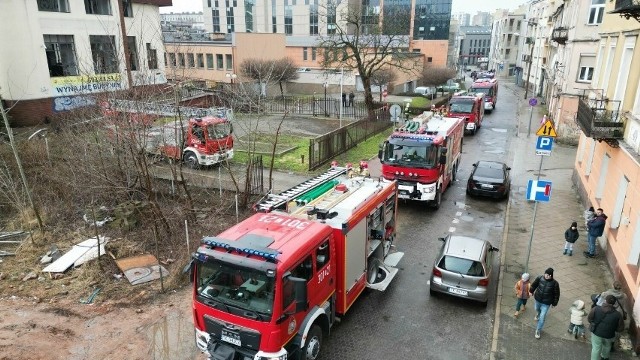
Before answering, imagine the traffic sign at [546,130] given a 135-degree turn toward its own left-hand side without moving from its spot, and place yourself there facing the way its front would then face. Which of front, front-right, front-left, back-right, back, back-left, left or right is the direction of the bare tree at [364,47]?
left

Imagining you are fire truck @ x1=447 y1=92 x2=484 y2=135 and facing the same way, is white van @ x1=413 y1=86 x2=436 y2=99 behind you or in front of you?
behind

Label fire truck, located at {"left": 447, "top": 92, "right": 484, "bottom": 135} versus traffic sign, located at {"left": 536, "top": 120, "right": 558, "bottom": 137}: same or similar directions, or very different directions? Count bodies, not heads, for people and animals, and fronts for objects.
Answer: same or similar directions

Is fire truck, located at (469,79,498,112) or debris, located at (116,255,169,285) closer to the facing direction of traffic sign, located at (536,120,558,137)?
the debris

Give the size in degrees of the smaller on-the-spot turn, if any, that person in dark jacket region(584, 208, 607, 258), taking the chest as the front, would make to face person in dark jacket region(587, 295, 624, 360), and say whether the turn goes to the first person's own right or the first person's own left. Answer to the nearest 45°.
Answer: approximately 45° to the first person's own left

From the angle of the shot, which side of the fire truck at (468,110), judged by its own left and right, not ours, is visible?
front

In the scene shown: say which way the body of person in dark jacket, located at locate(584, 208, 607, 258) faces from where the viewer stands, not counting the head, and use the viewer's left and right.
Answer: facing the viewer and to the left of the viewer

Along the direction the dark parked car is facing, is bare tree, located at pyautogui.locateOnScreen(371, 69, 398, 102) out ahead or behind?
ahead

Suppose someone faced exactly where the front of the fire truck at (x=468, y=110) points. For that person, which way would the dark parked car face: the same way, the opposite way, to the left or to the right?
the opposite way

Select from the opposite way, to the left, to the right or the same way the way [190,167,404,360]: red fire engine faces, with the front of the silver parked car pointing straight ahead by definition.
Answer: the opposite way

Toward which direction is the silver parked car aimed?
away from the camera

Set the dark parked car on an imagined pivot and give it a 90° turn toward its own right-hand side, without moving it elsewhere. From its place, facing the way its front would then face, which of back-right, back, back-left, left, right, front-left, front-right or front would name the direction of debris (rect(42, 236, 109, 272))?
back-right

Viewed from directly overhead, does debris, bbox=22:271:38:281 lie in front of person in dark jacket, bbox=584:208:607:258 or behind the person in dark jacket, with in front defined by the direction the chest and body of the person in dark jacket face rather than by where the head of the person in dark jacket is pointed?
in front

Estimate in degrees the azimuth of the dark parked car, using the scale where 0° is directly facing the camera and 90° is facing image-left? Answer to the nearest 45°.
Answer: approximately 180°

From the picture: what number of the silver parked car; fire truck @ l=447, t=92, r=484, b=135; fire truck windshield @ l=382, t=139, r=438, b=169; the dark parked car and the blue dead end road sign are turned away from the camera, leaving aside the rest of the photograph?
2

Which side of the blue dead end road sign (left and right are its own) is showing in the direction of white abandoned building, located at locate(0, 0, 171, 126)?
right

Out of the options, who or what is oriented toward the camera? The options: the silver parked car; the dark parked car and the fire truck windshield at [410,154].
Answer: the fire truck windshield

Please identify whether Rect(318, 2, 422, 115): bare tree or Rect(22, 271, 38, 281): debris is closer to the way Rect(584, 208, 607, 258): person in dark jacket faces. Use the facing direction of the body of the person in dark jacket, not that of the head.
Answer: the debris

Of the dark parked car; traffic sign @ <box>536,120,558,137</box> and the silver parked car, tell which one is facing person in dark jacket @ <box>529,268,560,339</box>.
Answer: the traffic sign

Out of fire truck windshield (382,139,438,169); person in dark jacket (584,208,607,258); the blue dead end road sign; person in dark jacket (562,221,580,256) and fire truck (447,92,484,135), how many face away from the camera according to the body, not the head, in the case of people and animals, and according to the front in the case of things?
0

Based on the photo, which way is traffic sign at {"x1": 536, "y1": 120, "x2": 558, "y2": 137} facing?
toward the camera

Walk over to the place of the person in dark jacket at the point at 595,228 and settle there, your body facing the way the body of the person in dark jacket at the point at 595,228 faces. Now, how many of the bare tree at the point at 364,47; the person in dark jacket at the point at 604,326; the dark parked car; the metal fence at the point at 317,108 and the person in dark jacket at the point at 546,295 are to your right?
3
